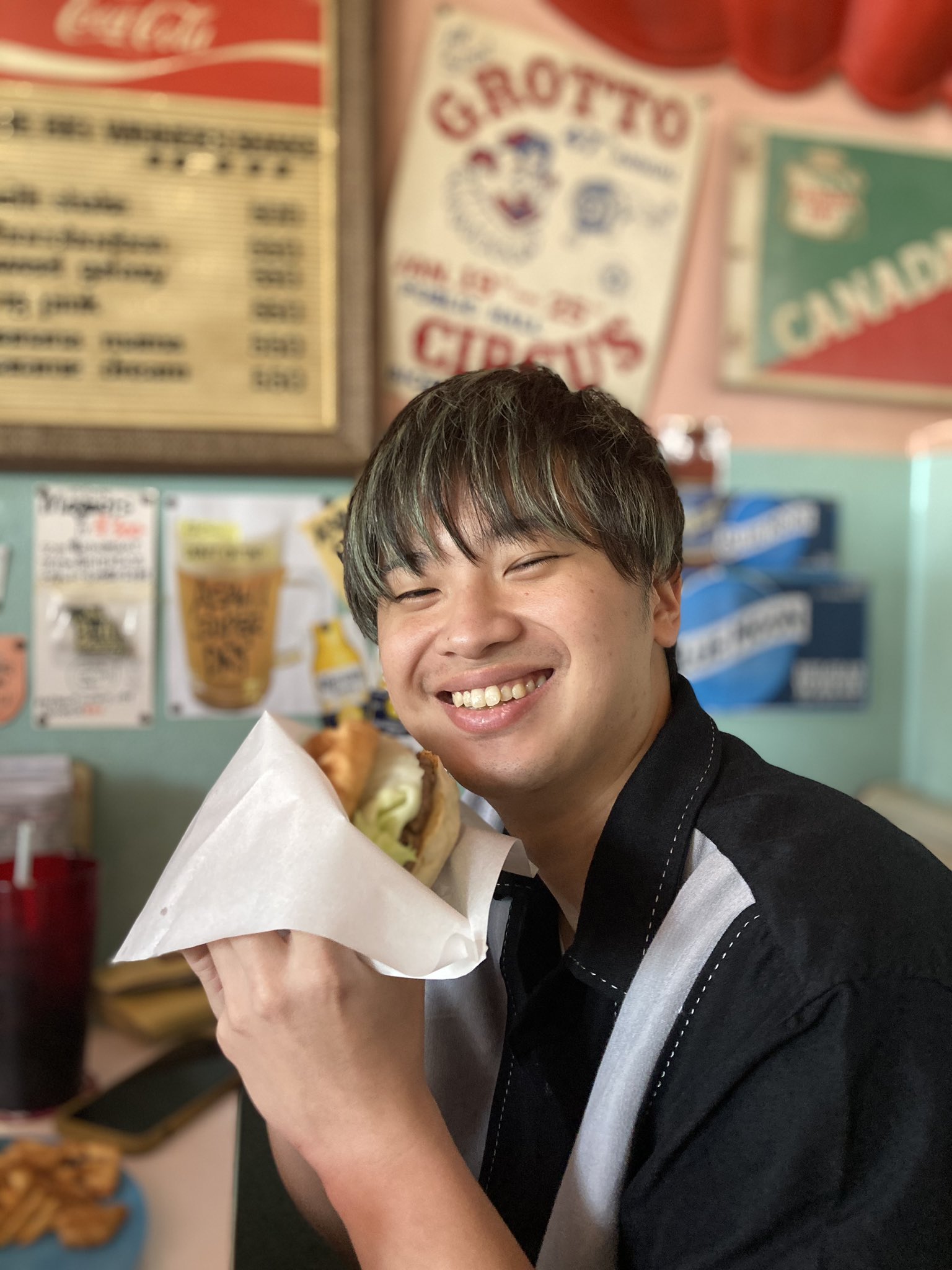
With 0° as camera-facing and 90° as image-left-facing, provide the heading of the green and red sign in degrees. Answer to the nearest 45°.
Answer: approximately 0°

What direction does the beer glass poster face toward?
toward the camera

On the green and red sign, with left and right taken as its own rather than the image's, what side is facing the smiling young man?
front

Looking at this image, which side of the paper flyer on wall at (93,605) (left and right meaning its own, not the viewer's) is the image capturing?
front

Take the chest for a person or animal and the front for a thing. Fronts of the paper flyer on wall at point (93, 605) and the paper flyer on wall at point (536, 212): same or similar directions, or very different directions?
same or similar directions

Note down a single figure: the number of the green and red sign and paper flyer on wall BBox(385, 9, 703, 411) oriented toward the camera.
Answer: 2

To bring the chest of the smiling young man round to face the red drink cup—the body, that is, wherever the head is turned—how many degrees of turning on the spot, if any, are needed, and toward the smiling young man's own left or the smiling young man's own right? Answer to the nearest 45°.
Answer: approximately 90° to the smiling young man's own right

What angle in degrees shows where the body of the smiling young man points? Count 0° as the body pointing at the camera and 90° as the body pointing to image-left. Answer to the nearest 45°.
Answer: approximately 45°

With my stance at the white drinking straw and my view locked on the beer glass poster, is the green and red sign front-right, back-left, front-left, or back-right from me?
front-right

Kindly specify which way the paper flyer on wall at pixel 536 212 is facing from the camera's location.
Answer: facing the viewer

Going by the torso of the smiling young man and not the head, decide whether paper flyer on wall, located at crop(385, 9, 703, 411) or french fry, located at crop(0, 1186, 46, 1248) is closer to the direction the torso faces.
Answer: the french fry

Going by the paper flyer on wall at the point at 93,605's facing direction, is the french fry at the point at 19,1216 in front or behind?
in front

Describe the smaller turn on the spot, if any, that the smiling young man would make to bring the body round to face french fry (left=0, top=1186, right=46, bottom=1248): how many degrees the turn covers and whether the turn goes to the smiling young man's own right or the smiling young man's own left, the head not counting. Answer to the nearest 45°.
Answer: approximately 45° to the smiling young man's own right

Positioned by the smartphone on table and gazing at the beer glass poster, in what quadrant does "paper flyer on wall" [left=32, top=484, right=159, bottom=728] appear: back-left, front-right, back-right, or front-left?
front-left

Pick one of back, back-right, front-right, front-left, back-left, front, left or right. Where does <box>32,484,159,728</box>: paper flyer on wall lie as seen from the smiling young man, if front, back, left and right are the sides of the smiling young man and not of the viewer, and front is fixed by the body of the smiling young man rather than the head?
right
